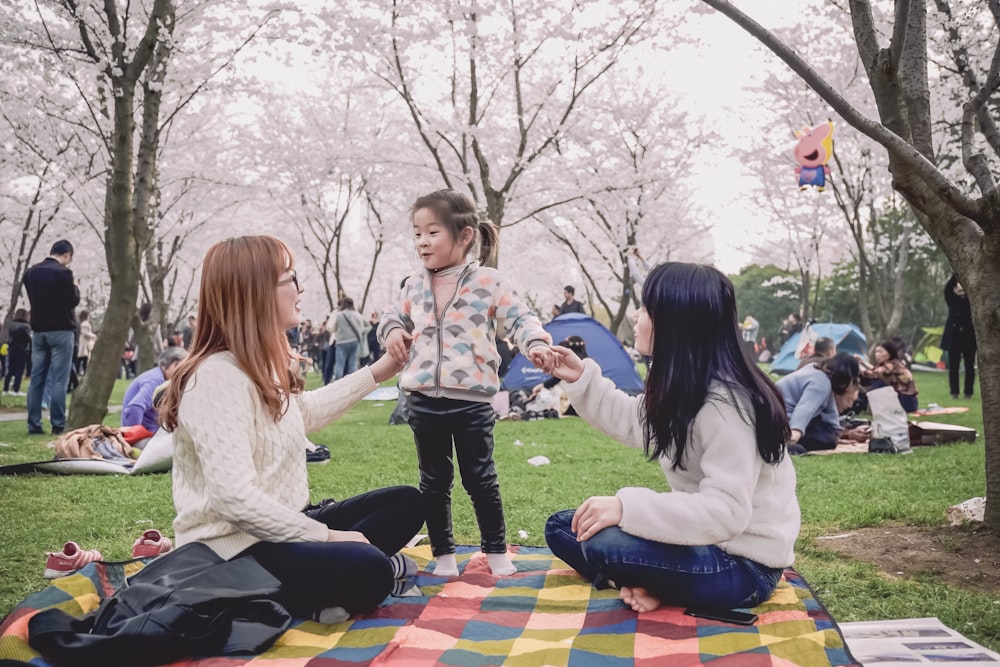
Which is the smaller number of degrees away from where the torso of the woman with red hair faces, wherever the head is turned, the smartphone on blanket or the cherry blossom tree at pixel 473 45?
the smartphone on blanket

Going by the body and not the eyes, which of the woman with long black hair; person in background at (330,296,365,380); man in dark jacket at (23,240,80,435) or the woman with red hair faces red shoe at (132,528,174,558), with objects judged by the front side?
the woman with long black hair

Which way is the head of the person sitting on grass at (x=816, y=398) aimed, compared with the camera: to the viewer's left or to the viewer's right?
to the viewer's right

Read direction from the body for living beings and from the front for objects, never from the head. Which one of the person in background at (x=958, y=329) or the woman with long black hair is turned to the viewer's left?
the woman with long black hair

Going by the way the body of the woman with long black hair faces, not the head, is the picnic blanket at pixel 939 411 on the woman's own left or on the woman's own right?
on the woman's own right

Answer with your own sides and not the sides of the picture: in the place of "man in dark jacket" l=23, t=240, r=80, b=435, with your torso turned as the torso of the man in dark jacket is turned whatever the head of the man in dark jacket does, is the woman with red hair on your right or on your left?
on your right

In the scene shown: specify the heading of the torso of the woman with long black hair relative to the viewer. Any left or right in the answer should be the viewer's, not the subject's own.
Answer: facing to the left of the viewer

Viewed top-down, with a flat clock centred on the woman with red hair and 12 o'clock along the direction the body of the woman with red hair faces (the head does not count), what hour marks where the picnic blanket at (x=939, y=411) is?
The picnic blanket is roughly at 11 o'clock from the woman with red hair.

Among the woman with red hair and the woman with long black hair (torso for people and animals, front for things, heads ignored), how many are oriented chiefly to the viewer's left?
1

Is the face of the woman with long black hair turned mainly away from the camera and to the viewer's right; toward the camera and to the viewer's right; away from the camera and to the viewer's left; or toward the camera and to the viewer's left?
away from the camera and to the viewer's left

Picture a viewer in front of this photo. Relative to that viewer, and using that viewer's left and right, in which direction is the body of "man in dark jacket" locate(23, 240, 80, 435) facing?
facing away from the viewer and to the right of the viewer

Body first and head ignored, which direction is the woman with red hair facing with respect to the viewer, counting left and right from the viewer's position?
facing to the right of the viewer
